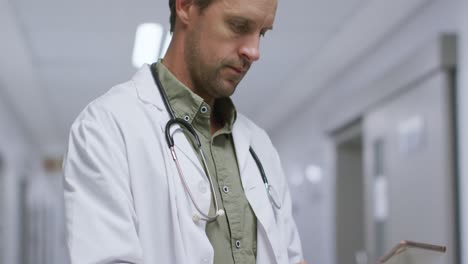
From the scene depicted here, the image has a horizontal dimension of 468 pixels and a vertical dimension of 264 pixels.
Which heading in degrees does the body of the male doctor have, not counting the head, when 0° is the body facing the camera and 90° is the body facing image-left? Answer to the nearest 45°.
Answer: approximately 315°

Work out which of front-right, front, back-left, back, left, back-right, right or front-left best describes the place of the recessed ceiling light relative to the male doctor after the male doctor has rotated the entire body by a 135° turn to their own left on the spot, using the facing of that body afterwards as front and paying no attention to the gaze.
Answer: front

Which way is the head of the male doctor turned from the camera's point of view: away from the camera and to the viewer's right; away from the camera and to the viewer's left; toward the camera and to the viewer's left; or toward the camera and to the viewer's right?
toward the camera and to the viewer's right
